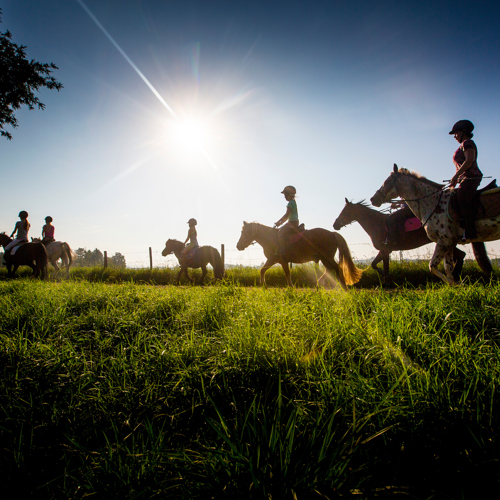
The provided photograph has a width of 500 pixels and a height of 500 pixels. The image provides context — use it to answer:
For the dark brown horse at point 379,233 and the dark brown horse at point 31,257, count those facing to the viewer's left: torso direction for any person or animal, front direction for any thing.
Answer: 2

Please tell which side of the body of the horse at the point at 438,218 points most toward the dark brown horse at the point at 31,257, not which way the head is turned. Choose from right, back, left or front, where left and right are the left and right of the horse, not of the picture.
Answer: front

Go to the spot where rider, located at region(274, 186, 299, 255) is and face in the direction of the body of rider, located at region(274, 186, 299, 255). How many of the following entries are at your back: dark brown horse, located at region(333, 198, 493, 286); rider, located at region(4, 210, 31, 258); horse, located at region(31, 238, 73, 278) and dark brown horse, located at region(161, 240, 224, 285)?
1

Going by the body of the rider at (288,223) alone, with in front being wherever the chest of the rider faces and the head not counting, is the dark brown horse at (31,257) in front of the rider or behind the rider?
in front

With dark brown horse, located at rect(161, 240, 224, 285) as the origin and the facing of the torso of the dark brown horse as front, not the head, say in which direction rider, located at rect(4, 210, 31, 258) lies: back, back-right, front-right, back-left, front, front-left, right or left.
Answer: front

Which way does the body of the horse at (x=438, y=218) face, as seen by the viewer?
to the viewer's left

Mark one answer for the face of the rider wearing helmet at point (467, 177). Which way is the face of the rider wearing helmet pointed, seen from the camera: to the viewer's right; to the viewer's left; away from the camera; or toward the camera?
to the viewer's left

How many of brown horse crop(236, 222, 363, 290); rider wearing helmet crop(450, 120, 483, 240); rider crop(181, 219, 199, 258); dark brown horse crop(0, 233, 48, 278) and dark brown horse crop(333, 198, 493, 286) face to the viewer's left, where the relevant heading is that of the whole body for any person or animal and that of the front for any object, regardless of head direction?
5

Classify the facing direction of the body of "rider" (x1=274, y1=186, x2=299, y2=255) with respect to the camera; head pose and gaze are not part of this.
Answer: to the viewer's left

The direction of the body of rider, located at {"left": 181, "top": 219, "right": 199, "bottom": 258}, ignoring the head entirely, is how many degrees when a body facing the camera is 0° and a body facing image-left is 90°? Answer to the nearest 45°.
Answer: approximately 90°

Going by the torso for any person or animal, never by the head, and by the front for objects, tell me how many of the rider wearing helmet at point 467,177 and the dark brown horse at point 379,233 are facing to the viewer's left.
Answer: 2

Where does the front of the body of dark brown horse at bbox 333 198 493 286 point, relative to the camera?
to the viewer's left

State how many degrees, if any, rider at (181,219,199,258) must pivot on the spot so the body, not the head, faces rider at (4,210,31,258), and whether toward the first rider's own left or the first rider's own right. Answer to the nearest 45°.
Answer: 0° — they already face them

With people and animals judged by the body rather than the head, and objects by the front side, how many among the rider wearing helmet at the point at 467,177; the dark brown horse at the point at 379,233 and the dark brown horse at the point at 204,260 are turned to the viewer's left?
3

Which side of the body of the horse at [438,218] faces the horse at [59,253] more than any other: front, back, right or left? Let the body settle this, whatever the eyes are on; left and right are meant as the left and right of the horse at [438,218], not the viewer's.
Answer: front

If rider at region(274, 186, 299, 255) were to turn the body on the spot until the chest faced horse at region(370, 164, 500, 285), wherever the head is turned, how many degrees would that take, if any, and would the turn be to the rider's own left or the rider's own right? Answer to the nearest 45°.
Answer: approximately 135° to the rider's own left
